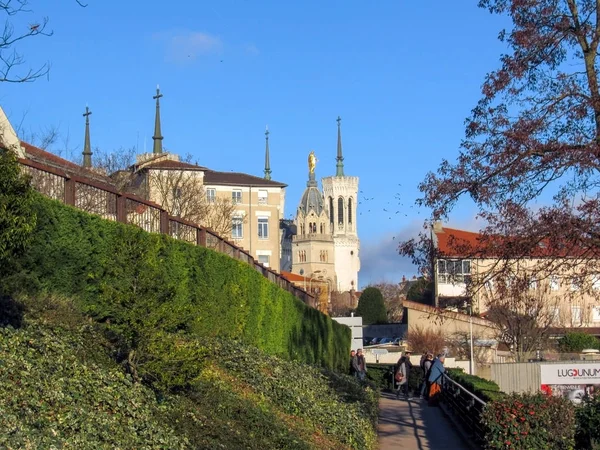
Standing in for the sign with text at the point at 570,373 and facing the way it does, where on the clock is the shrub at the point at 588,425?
The shrub is roughly at 12 o'clock from the sign with text.

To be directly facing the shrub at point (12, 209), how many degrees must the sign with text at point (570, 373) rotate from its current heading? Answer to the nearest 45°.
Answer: approximately 45° to its right

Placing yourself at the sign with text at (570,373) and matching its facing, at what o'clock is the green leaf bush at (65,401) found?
The green leaf bush is roughly at 1 o'clock from the sign with text.

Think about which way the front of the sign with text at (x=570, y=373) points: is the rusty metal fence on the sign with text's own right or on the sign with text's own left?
on the sign with text's own right

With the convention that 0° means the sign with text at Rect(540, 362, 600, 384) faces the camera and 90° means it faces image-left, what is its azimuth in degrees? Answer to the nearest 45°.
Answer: approximately 0°
